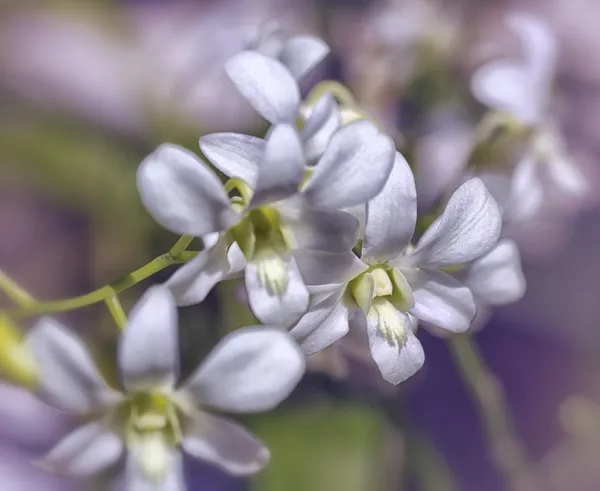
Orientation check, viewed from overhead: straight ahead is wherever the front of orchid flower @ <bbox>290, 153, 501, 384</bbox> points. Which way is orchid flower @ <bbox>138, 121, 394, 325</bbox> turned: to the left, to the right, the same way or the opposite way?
the same way

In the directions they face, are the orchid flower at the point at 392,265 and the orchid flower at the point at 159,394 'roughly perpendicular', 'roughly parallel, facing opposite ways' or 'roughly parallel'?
roughly parallel

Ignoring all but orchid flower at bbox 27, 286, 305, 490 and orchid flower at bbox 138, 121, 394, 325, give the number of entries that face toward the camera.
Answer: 2

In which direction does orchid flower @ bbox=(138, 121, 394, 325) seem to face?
toward the camera

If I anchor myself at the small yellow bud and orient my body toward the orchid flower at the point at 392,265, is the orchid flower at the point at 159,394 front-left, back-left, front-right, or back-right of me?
front-right

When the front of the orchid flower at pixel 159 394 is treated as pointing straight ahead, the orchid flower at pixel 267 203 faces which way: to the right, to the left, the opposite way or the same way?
the same way

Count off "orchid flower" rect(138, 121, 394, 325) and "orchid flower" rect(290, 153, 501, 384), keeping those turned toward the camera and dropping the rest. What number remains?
2

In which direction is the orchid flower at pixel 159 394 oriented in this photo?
toward the camera

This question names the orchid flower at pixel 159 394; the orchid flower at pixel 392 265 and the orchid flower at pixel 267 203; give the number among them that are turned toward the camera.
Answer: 3
